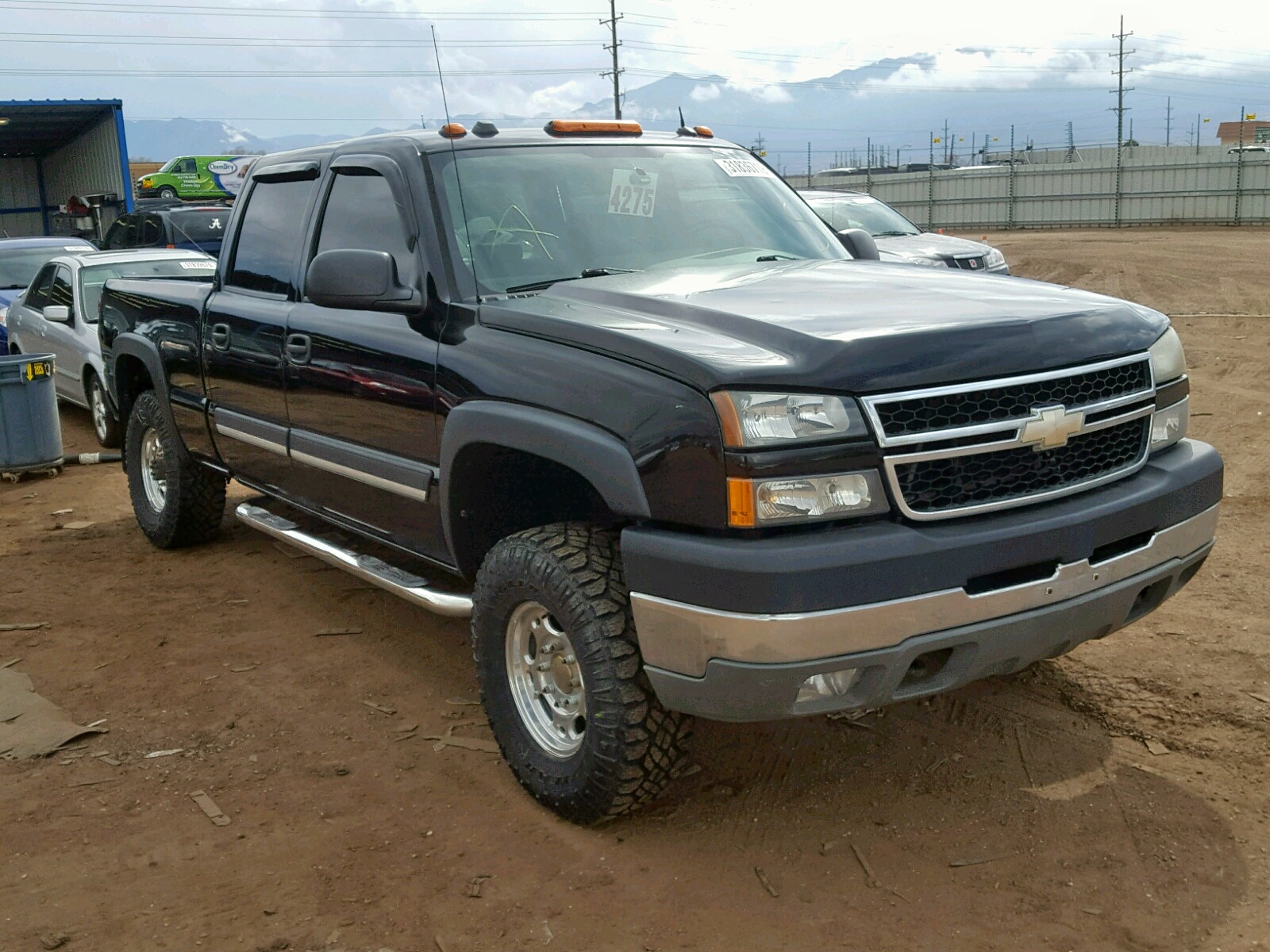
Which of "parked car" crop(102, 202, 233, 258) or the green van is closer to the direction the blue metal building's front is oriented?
the parked car

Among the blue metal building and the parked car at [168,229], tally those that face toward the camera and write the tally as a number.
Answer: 1

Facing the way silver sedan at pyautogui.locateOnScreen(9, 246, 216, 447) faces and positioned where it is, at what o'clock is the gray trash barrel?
The gray trash barrel is roughly at 2 o'clock from the silver sedan.

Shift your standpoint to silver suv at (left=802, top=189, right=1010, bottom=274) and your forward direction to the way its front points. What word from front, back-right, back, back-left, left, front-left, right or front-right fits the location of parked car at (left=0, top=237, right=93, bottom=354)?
back-right

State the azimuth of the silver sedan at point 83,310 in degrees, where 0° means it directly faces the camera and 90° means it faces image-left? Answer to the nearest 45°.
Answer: approximately 315°

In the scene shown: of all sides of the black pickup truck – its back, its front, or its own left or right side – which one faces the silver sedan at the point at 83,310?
back
